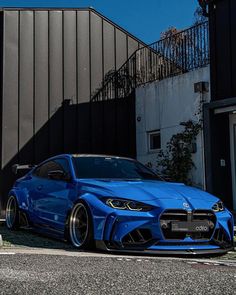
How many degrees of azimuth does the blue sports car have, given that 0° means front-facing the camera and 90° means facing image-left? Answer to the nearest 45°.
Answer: approximately 315°

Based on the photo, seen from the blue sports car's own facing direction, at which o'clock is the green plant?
The green plant is roughly at 8 o'clock from the blue sports car.

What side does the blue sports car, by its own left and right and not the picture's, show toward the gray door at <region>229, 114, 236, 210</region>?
left

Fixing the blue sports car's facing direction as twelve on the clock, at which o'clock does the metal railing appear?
The metal railing is roughly at 8 o'clock from the blue sports car.

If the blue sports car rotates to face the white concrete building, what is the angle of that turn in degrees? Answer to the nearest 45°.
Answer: approximately 135° to its left
